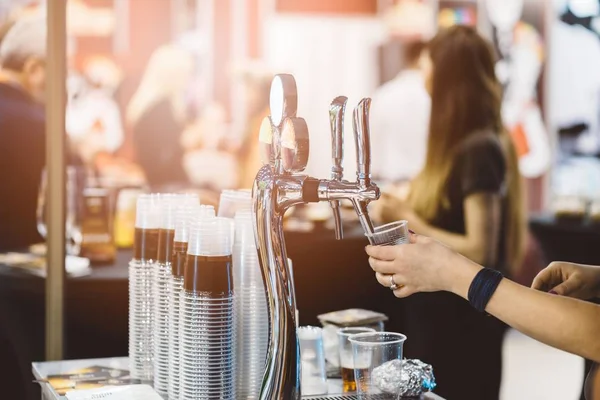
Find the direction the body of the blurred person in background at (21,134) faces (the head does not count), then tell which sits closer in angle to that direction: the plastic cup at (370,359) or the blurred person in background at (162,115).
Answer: the blurred person in background

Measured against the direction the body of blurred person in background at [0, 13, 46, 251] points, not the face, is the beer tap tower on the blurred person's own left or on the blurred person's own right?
on the blurred person's own right

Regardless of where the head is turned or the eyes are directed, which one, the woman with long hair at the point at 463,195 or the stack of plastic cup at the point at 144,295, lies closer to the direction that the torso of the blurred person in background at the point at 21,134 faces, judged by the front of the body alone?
the woman with long hair

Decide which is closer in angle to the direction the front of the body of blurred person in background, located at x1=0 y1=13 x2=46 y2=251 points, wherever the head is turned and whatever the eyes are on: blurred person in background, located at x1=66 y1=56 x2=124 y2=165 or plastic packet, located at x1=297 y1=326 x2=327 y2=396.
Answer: the blurred person in background

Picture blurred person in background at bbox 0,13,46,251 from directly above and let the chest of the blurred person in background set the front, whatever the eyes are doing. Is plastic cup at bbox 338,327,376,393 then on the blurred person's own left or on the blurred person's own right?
on the blurred person's own right

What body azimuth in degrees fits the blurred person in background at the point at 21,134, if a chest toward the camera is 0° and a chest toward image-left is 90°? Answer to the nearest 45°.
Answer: approximately 225°
